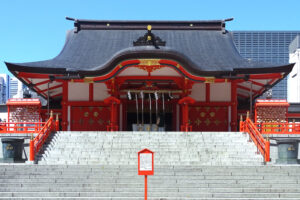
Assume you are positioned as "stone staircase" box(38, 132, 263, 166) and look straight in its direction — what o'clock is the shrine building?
The shrine building is roughly at 6 o'clock from the stone staircase.

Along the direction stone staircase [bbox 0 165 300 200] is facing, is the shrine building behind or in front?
behind

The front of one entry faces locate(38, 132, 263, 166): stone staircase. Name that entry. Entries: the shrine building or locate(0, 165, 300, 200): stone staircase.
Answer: the shrine building

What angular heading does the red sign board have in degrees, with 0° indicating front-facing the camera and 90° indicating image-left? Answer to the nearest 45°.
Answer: approximately 0°

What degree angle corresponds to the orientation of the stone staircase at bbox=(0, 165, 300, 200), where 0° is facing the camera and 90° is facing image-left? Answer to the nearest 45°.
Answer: approximately 0°

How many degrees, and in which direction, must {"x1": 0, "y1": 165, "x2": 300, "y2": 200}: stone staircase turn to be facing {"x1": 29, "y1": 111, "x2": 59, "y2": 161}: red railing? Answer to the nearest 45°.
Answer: approximately 135° to its right

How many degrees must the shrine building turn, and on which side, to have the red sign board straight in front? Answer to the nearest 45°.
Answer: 0° — it already faces it

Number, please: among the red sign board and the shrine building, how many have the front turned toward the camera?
2
